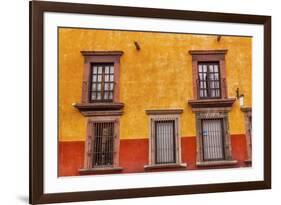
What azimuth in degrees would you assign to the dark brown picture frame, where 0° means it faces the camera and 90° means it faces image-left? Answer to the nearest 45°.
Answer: approximately 315°
